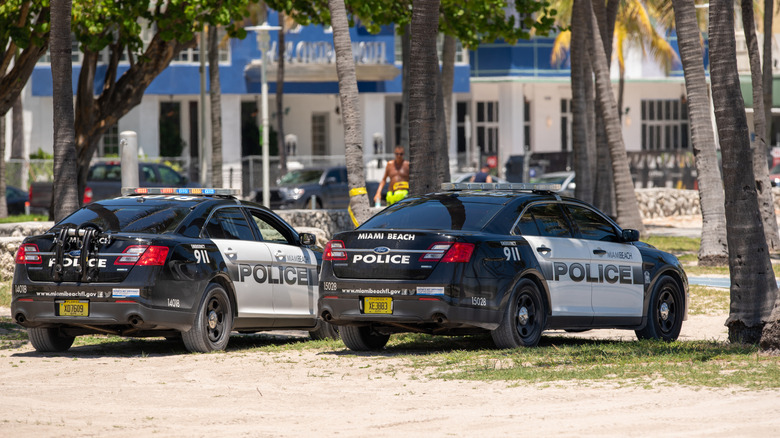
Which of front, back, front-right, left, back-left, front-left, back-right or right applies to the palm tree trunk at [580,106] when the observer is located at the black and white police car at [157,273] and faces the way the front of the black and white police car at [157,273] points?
front

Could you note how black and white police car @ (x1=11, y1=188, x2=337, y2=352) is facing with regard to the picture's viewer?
facing away from the viewer and to the right of the viewer

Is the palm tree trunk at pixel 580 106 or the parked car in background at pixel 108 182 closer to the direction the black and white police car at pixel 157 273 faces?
the palm tree trunk

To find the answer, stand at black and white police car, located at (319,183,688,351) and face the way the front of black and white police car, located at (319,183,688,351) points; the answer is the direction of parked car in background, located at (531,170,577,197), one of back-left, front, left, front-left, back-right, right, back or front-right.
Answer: front-left

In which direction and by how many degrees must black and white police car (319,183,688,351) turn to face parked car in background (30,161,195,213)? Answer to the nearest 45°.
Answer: approximately 90° to its left

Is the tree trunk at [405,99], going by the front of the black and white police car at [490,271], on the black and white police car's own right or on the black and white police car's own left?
on the black and white police car's own left

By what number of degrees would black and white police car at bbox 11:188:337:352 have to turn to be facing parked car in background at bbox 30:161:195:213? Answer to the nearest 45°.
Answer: approximately 45° to its left

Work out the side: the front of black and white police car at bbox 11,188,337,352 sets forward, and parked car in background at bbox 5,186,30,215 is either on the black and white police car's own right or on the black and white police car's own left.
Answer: on the black and white police car's own left

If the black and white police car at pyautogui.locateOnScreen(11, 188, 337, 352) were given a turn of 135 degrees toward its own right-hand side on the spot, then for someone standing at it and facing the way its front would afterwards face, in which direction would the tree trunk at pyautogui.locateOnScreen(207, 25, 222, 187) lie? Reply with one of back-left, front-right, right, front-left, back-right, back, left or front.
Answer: back

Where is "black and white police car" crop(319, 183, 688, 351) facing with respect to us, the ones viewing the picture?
facing away from the viewer and to the right of the viewer

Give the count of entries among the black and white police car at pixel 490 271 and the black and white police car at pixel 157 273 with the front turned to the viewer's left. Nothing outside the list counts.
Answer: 0

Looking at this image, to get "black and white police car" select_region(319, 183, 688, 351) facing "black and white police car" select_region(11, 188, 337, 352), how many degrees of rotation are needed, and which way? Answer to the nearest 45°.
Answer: approximately 135° to its left
